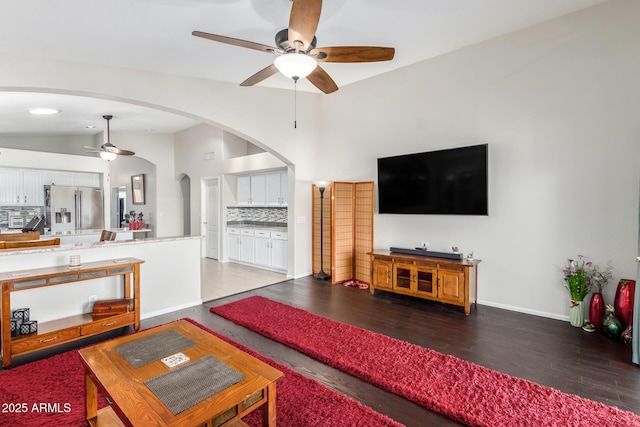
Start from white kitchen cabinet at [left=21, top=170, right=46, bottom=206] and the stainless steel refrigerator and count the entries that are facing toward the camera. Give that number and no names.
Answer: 2

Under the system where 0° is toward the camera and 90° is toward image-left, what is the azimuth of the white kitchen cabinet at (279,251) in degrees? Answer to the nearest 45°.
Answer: approximately 45°

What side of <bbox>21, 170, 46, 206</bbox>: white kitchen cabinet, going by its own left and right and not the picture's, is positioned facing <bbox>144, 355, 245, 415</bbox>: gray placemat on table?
front

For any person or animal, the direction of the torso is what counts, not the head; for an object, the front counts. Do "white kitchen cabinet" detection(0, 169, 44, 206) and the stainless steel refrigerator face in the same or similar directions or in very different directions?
same or similar directions

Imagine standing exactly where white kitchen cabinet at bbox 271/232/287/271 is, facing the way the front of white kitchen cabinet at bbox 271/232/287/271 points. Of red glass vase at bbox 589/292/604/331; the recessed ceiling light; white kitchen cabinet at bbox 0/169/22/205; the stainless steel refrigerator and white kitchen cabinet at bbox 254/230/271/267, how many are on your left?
1

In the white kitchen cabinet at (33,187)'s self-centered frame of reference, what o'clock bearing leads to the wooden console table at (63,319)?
The wooden console table is roughly at 12 o'clock from the white kitchen cabinet.

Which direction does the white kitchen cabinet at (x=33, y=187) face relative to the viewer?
toward the camera

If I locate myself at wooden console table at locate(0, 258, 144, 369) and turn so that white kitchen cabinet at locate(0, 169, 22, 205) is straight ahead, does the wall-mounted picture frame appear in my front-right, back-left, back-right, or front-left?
front-right

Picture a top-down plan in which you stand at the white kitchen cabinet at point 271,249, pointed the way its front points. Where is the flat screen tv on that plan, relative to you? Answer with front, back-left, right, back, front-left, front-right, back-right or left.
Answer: left

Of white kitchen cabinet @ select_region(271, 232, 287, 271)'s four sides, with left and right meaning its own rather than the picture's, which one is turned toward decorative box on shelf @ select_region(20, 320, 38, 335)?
front

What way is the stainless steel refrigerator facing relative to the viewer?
toward the camera

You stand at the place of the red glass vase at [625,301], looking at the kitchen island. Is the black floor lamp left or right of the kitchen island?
right

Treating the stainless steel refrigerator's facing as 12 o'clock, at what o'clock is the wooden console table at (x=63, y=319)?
The wooden console table is roughly at 12 o'clock from the stainless steel refrigerator.

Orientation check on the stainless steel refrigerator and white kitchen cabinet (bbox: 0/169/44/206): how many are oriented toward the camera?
2

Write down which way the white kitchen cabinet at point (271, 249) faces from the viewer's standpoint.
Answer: facing the viewer and to the left of the viewer

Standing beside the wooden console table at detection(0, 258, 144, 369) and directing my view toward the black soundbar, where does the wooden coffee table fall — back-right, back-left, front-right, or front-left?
front-right
